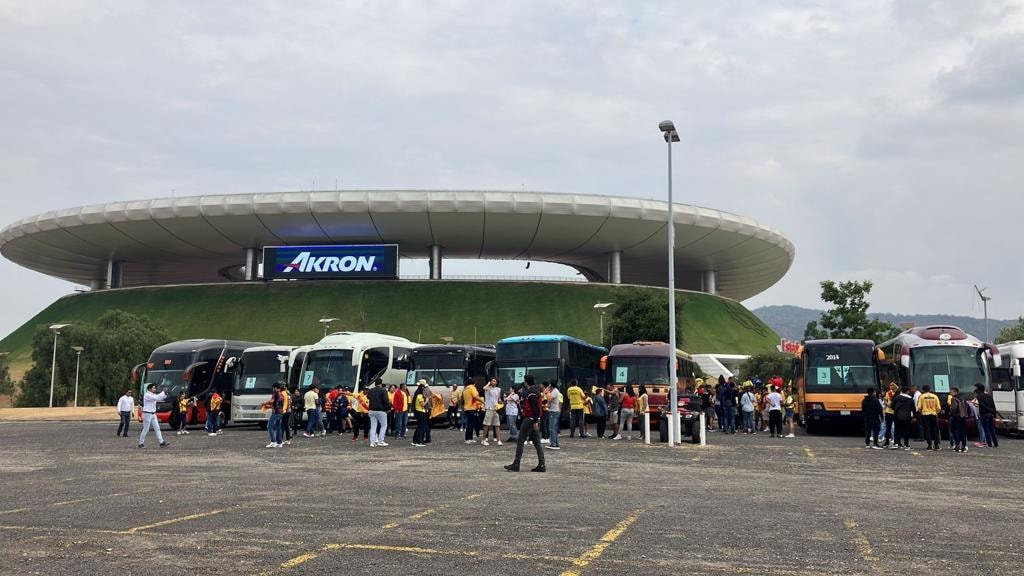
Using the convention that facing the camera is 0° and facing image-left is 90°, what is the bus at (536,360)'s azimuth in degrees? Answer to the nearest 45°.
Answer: approximately 45°

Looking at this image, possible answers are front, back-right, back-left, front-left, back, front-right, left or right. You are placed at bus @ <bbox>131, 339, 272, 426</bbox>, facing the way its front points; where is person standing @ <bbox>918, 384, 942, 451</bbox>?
left

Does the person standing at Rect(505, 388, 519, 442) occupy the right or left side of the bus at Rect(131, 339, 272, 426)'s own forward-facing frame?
on its left

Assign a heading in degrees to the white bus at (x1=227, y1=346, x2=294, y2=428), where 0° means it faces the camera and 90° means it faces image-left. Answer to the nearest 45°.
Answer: approximately 45°

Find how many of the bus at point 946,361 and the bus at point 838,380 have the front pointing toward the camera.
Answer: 2

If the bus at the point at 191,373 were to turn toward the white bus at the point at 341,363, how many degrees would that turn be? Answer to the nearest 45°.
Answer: approximately 90° to its left

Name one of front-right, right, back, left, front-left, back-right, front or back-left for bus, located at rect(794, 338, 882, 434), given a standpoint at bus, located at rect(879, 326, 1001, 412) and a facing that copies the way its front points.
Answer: right

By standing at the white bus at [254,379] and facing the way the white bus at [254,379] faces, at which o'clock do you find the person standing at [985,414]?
The person standing is roughly at 9 o'clock from the white bus.

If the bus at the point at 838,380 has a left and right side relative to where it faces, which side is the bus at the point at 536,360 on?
on its right

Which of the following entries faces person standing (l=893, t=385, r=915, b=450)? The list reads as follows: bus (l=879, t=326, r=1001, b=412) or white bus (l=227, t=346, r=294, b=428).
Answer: the bus

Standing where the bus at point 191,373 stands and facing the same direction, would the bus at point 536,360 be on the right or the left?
on its left

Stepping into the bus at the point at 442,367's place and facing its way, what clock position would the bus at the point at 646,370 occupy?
the bus at the point at 646,370 is roughly at 8 o'clock from the bus at the point at 442,367.

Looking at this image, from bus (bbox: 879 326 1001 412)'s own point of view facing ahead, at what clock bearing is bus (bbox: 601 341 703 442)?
bus (bbox: 601 341 703 442) is roughly at 3 o'clock from bus (bbox: 879 326 1001 412).

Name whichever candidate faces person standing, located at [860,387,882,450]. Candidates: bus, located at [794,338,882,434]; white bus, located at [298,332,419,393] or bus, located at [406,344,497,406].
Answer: bus, located at [794,338,882,434]
